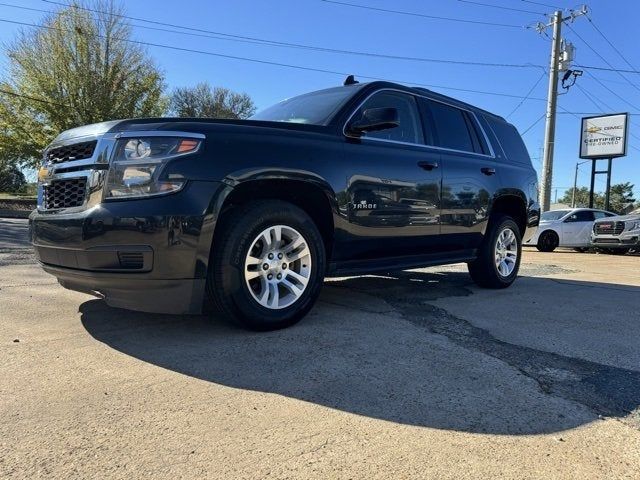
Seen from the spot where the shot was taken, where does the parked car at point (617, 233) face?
facing the viewer and to the left of the viewer

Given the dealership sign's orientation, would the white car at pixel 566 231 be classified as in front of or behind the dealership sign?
in front

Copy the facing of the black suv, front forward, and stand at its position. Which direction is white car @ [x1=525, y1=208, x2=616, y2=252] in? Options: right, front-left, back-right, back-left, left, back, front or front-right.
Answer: back

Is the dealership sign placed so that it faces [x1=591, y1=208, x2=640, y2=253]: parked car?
yes

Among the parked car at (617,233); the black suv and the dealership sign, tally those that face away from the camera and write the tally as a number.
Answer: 0

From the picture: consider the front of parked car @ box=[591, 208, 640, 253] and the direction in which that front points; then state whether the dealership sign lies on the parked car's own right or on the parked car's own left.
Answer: on the parked car's own right

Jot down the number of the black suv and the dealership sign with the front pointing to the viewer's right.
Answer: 0

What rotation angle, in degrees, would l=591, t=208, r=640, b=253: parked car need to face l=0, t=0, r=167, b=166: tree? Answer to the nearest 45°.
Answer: approximately 45° to its right

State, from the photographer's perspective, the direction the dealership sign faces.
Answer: facing the viewer

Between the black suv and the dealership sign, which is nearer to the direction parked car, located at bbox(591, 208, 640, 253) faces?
the black suv

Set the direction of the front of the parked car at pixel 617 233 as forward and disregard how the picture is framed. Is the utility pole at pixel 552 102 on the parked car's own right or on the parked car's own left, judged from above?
on the parked car's own right

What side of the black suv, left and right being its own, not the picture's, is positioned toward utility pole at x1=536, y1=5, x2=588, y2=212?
back

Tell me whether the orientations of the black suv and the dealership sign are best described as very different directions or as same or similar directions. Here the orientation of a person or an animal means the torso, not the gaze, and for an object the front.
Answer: same or similar directions
